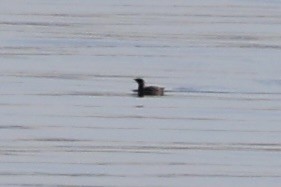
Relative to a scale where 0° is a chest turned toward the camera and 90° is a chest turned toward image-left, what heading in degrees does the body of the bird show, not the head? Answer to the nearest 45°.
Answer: approximately 90°
